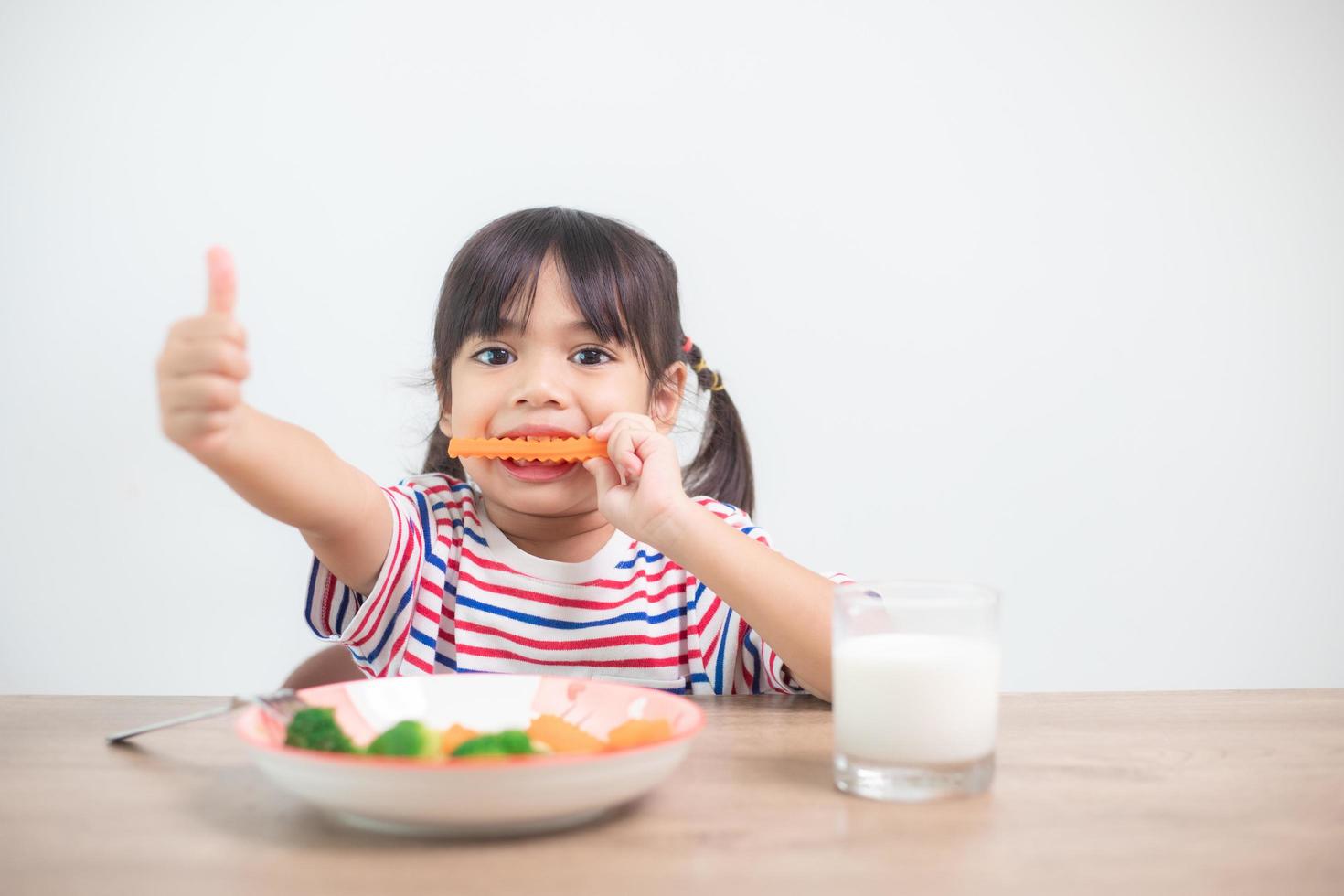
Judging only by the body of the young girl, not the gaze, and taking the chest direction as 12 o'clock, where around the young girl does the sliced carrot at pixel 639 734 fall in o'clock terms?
The sliced carrot is roughly at 12 o'clock from the young girl.

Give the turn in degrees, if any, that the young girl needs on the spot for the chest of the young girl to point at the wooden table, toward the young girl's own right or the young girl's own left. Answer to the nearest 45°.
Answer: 0° — they already face it

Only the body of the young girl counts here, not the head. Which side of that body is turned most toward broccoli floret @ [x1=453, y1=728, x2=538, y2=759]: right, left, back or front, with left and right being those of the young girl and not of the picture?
front

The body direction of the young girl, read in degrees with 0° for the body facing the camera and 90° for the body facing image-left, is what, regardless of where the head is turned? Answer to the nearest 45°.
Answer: approximately 0°

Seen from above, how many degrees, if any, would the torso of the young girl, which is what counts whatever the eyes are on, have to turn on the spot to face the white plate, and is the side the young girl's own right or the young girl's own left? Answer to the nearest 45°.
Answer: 0° — they already face it

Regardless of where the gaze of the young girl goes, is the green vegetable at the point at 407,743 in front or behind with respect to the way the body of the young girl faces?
in front
